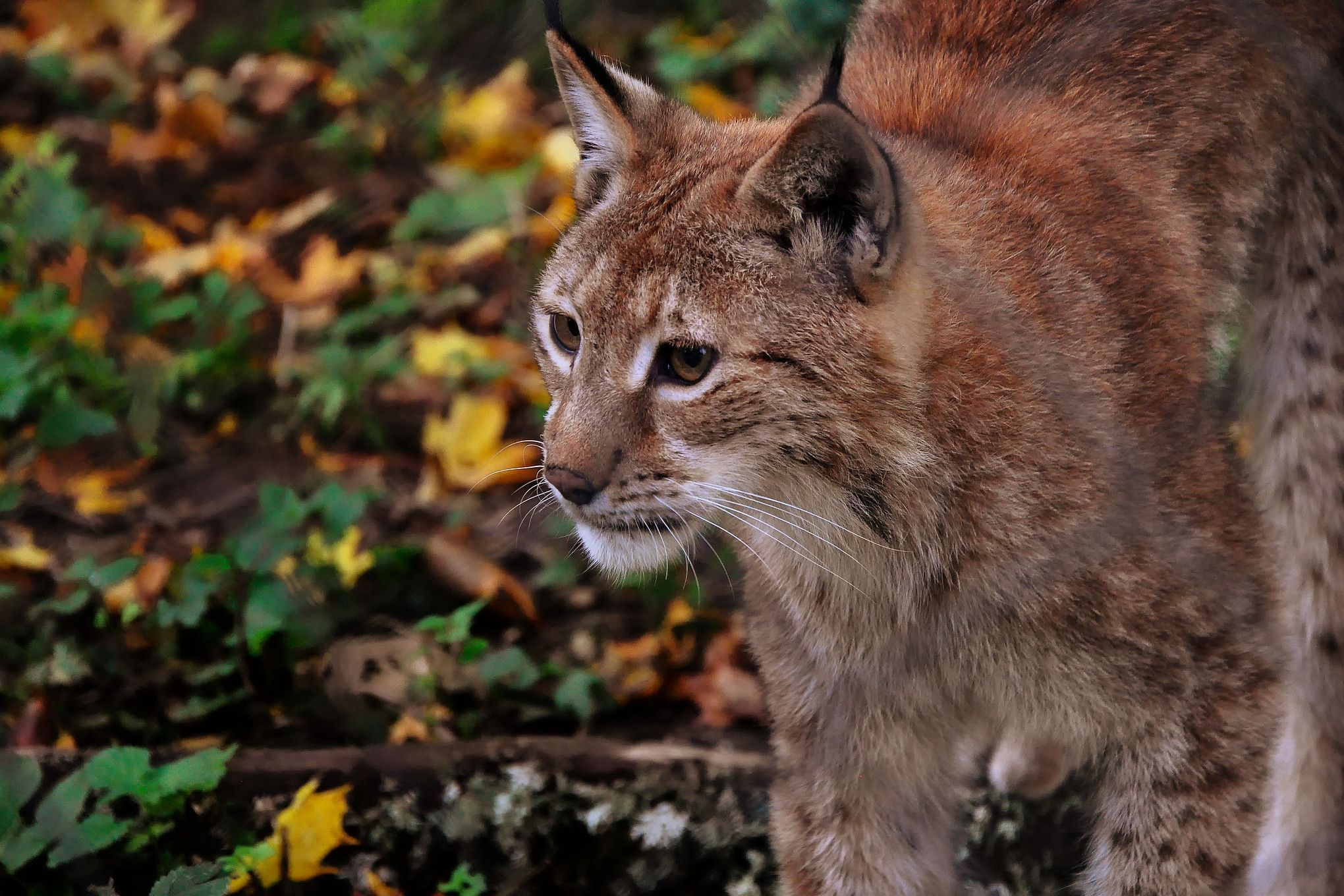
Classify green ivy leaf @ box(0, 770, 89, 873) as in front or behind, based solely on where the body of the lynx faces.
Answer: in front

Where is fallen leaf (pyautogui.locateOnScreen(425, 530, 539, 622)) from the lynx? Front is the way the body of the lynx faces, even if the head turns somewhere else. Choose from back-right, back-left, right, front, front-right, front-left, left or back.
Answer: right

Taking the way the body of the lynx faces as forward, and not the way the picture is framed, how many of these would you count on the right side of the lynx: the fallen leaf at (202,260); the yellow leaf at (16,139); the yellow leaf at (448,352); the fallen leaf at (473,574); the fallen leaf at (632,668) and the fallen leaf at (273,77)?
6

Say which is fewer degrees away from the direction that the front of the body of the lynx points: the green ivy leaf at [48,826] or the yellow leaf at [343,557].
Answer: the green ivy leaf

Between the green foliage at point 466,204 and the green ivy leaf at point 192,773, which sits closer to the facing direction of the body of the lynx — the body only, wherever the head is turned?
the green ivy leaf

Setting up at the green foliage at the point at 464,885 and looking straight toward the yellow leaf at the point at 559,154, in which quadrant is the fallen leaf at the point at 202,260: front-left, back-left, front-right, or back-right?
front-left

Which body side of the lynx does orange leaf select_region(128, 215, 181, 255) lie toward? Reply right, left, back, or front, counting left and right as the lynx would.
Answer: right

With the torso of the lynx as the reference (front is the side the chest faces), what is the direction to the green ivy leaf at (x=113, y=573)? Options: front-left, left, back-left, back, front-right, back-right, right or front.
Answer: front-right

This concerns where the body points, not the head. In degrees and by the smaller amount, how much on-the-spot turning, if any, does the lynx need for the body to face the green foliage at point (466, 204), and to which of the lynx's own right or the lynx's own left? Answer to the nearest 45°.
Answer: approximately 90° to the lynx's own right

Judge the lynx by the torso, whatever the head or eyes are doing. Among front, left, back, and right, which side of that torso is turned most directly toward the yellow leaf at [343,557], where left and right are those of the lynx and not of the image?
right

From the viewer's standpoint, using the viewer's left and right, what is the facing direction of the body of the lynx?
facing the viewer and to the left of the viewer

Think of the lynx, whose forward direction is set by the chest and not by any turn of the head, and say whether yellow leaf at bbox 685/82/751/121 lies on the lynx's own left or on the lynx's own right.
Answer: on the lynx's own right

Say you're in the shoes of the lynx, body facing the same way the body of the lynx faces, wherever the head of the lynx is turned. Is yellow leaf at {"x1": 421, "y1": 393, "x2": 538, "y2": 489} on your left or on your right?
on your right

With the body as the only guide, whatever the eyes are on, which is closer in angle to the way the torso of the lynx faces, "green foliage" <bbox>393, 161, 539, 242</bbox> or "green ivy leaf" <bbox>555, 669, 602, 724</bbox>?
the green ivy leaf

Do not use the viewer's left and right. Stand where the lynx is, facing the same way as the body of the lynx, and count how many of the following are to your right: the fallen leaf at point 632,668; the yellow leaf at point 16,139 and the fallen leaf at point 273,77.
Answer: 3

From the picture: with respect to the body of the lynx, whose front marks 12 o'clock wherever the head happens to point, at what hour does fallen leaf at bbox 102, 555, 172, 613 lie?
The fallen leaf is roughly at 2 o'clock from the lynx.

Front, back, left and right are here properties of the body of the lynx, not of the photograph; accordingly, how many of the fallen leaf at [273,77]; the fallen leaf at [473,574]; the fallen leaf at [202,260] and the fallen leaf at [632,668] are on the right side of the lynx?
4

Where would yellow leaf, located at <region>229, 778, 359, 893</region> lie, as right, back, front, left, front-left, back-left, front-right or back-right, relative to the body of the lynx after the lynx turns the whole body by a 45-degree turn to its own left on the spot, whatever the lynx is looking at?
right

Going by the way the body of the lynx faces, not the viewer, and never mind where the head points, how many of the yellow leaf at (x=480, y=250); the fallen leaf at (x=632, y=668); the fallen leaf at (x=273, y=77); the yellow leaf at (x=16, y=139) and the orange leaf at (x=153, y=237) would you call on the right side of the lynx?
5

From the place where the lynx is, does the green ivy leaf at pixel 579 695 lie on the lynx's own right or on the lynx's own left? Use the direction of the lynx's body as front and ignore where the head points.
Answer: on the lynx's own right
